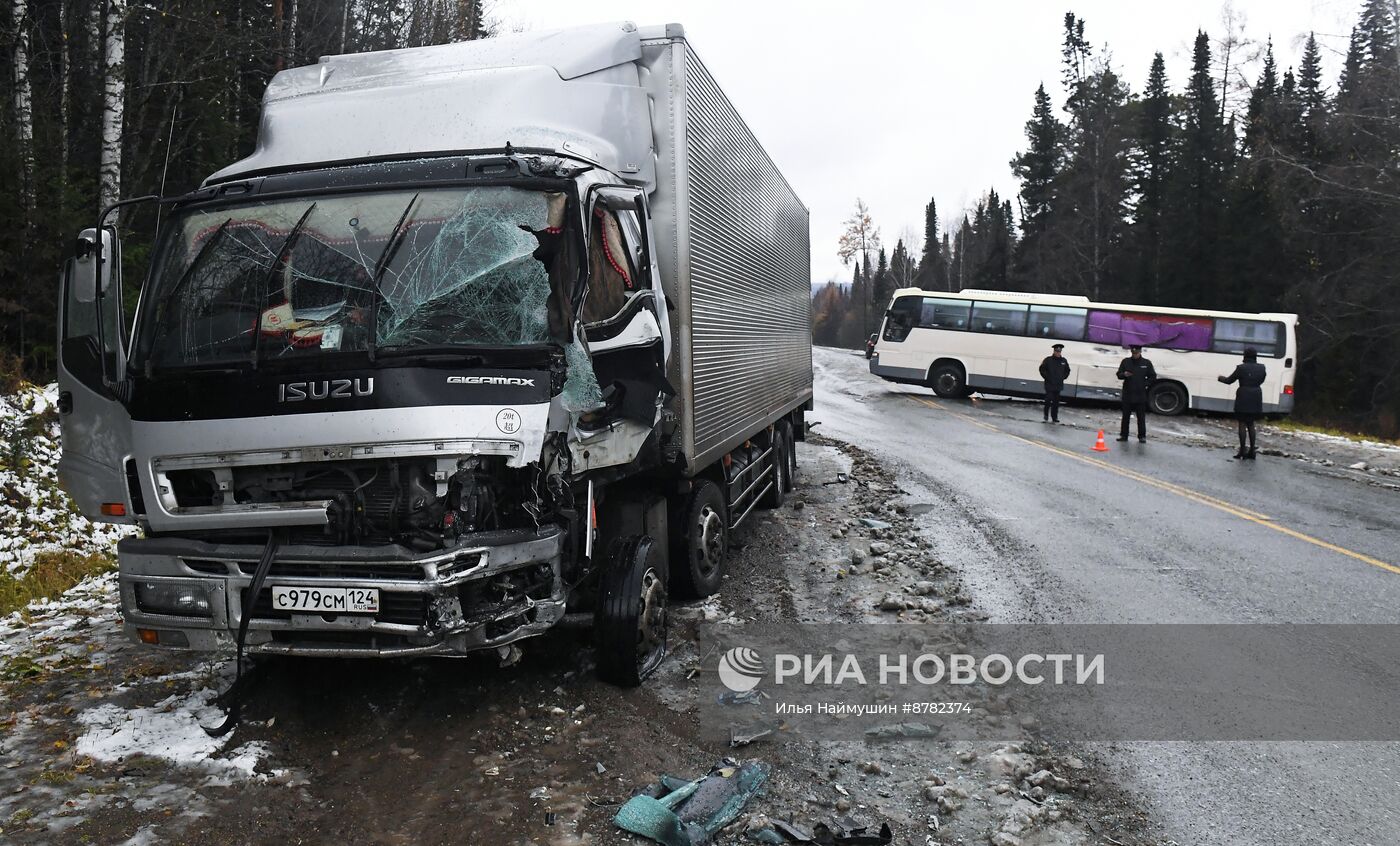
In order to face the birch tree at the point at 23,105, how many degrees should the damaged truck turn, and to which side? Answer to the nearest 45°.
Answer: approximately 90° to its right

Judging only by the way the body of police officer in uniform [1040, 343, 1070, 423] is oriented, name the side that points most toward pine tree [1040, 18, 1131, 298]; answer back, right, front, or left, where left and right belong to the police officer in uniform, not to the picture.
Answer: back

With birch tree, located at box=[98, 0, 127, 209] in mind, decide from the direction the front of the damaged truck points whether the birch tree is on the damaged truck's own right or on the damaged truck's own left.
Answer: on the damaged truck's own right

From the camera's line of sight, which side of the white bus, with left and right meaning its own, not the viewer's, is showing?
left

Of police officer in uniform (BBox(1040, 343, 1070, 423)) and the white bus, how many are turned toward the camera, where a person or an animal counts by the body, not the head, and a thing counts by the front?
1

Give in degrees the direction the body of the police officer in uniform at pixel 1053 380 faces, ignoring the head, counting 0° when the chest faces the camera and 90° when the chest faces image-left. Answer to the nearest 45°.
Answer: approximately 0°

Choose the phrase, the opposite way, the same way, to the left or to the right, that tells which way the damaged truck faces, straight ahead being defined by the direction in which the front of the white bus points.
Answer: to the left

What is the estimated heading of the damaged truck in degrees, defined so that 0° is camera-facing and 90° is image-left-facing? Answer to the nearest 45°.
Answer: approximately 45°

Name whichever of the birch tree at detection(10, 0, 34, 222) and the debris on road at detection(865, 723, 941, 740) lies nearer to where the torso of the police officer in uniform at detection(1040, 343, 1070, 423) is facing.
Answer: the debris on road

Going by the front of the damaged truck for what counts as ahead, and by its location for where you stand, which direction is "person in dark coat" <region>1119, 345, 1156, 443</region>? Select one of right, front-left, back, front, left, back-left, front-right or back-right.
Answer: back

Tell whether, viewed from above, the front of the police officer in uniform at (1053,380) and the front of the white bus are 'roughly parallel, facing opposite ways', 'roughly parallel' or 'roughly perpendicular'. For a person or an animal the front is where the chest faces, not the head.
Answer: roughly perpendicular
